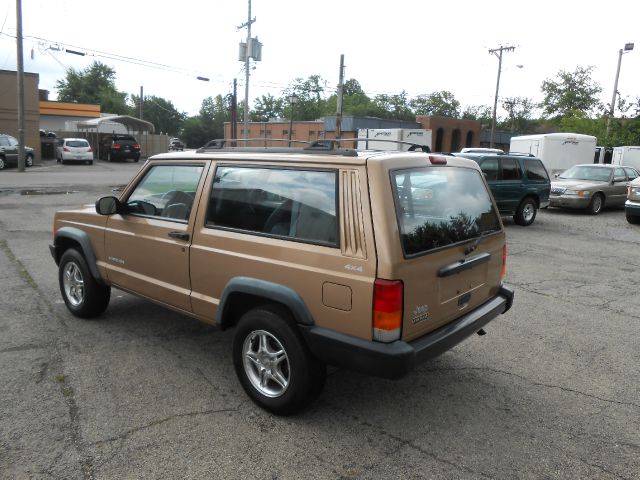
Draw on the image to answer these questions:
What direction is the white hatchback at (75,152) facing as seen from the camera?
away from the camera

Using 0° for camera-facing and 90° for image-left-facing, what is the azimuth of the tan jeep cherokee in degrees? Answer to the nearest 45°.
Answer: approximately 135°

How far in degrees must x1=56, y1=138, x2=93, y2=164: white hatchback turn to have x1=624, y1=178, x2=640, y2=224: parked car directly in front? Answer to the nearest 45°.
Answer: approximately 135° to its right

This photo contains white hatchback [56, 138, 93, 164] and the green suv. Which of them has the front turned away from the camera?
the white hatchback

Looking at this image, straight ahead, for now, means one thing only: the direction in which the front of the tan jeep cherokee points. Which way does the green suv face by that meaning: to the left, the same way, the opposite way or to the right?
to the left

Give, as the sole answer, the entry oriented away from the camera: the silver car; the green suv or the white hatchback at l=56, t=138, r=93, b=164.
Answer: the white hatchback

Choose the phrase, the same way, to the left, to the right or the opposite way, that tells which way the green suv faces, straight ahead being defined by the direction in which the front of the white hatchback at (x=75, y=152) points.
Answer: to the left

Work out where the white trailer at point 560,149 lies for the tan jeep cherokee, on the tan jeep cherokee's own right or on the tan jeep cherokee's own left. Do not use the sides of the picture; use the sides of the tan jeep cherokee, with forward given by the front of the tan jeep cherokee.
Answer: on the tan jeep cherokee's own right

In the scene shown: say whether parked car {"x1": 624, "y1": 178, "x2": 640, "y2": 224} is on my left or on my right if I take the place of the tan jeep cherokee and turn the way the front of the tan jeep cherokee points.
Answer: on my right

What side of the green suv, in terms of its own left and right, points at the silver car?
back

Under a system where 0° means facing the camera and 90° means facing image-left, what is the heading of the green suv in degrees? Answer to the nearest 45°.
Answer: approximately 45°

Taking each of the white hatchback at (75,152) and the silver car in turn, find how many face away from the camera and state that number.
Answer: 1
